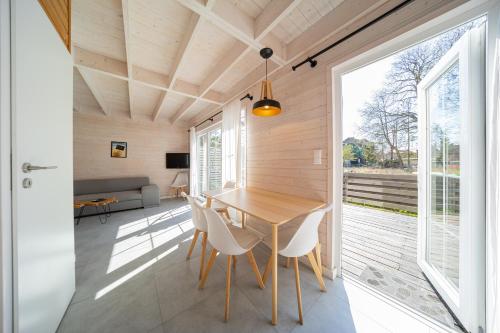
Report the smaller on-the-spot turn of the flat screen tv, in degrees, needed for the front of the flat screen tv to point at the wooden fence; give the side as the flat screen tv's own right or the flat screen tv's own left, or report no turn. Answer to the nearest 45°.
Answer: approximately 45° to the flat screen tv's own left

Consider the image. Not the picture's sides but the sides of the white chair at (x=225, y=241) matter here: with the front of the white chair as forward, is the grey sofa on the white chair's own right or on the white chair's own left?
on the white chair's own left

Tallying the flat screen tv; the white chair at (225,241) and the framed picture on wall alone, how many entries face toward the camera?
2

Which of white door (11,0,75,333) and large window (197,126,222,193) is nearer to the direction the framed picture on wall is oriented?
the white door

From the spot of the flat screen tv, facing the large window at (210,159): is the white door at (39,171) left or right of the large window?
right

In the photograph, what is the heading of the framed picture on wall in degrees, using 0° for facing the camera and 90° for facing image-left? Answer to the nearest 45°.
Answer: approximately 0°

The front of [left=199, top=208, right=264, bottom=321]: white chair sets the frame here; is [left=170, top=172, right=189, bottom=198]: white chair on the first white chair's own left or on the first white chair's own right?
on the first white chair's own left

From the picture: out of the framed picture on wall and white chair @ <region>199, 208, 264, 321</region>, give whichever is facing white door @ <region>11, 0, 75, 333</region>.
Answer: the framed picture on wall

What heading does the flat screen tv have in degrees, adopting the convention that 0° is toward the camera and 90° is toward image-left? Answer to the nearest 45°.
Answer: approximately 0°

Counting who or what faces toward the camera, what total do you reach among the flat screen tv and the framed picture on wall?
2

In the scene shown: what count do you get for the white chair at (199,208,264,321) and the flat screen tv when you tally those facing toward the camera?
1
